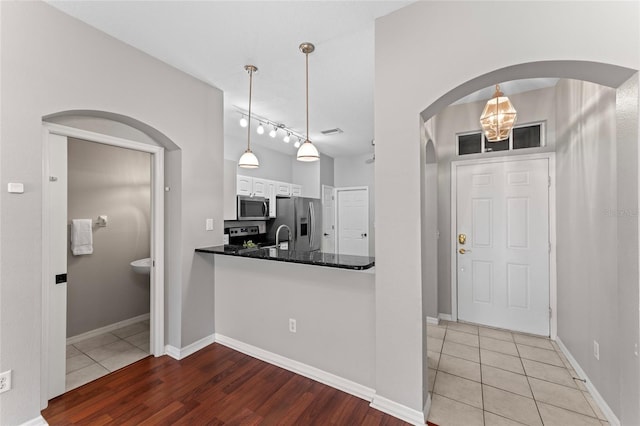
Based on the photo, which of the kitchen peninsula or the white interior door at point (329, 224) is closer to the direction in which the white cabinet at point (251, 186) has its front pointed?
the kitchen peninsula

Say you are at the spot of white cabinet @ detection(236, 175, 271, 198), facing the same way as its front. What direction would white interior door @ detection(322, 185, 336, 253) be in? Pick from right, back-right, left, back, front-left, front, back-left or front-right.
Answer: left

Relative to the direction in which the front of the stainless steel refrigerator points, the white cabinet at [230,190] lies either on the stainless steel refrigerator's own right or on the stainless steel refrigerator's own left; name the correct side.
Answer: on the stainless steel refrigerator's own right

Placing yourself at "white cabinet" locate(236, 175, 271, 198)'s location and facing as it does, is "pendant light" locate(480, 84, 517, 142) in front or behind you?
in front

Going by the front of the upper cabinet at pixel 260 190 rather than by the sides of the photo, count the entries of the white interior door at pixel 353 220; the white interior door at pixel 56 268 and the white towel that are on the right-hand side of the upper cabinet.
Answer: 2

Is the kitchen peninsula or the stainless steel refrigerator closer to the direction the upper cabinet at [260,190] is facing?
the kitchen peninsula

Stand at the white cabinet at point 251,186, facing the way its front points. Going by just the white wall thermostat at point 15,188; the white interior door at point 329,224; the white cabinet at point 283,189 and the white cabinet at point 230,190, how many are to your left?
2

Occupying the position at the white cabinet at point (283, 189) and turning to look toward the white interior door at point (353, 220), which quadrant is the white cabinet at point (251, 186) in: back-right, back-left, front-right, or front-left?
back-right

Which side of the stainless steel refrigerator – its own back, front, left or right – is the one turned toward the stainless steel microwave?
right

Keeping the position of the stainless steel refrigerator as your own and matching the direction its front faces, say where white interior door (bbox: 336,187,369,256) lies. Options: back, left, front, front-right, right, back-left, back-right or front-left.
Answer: left

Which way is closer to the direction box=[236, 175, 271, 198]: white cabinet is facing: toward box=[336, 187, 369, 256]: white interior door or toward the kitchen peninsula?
the kitchen peninsula
